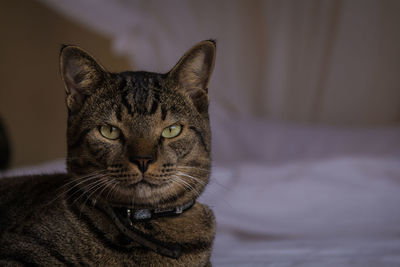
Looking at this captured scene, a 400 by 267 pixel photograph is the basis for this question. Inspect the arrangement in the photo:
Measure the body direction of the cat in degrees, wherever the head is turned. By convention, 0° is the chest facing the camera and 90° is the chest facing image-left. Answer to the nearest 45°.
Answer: approximately 315°
